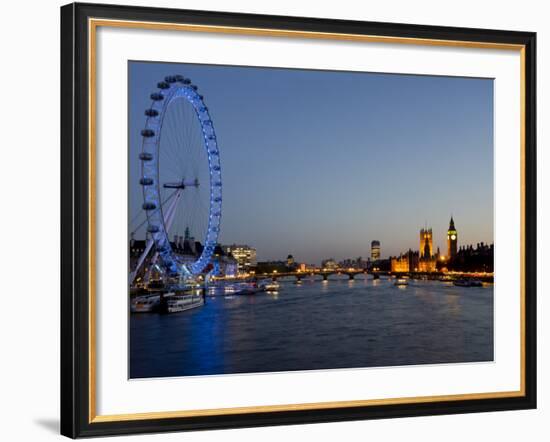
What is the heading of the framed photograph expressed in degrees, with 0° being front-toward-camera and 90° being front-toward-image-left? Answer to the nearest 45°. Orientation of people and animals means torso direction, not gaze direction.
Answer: approximately 315°
